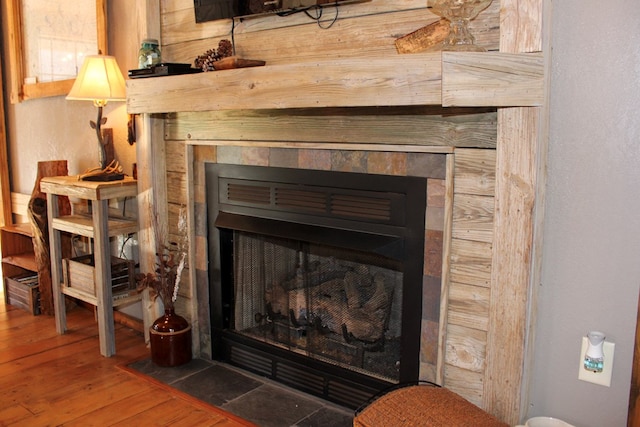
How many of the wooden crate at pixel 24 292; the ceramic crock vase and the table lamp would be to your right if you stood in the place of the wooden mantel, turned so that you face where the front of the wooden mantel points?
3

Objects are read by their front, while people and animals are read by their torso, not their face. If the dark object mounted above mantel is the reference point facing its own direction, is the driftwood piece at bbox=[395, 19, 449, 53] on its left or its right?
on its left

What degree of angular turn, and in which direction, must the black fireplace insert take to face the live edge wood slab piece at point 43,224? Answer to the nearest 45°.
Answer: approximately 90° to its right

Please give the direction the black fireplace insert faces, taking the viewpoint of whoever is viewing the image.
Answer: facing the viewer and to the left of the viewer

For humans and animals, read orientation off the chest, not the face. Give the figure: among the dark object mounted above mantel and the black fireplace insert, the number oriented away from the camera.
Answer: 0

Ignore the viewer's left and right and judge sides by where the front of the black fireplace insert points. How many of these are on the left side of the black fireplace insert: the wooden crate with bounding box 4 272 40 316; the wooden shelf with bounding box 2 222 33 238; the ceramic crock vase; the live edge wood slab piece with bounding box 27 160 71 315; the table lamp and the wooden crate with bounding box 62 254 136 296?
0

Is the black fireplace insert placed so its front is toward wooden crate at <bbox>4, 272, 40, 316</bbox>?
no

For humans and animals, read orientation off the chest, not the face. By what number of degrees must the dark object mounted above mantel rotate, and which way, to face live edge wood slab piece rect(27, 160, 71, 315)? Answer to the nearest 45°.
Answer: approximately 90° to its right

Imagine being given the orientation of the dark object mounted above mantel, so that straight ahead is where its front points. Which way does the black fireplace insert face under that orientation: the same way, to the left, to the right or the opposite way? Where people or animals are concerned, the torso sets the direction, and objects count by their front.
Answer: the same way

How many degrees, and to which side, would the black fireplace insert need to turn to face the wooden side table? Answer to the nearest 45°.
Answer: approximately 90° to its right

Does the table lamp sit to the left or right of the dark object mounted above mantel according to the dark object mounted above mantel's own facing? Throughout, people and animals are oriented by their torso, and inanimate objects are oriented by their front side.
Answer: on its right

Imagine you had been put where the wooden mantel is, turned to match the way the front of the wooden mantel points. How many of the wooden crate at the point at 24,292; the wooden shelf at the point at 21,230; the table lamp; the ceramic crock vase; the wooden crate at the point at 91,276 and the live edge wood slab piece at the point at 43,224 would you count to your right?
6

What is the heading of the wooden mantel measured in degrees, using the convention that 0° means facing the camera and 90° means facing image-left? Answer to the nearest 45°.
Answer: approximately 45°

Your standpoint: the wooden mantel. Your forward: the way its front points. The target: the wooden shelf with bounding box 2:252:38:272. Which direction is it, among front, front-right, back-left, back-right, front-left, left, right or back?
right

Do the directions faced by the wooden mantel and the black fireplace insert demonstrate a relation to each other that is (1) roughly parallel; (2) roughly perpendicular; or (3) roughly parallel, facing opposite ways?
roughly parallel

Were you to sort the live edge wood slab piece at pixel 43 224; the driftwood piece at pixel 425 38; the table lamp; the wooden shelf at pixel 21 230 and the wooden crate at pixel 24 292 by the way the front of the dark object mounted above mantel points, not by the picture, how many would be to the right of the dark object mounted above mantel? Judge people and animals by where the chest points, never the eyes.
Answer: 4

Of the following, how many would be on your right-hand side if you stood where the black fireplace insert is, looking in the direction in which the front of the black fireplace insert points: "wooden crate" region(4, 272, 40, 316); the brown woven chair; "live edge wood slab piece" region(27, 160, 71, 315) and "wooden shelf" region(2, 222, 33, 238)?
3

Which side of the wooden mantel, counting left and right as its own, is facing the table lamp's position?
right
